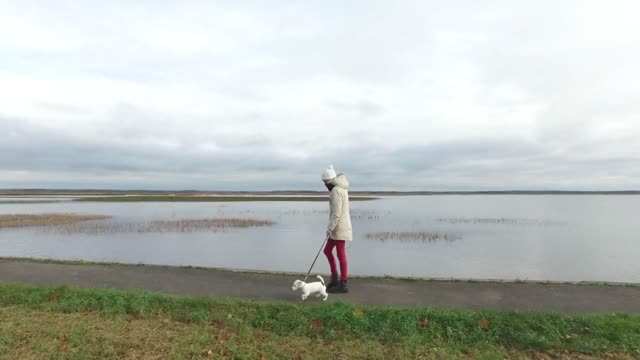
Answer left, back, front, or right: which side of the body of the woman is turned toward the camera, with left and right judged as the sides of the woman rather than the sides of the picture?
left

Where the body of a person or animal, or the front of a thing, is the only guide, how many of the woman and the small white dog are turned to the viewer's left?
2

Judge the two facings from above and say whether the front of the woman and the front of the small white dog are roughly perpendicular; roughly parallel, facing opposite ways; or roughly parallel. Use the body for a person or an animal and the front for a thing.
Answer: roughly parallel

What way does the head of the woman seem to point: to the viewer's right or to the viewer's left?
to the viewer's left

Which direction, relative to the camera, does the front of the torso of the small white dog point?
to the viewer's left
